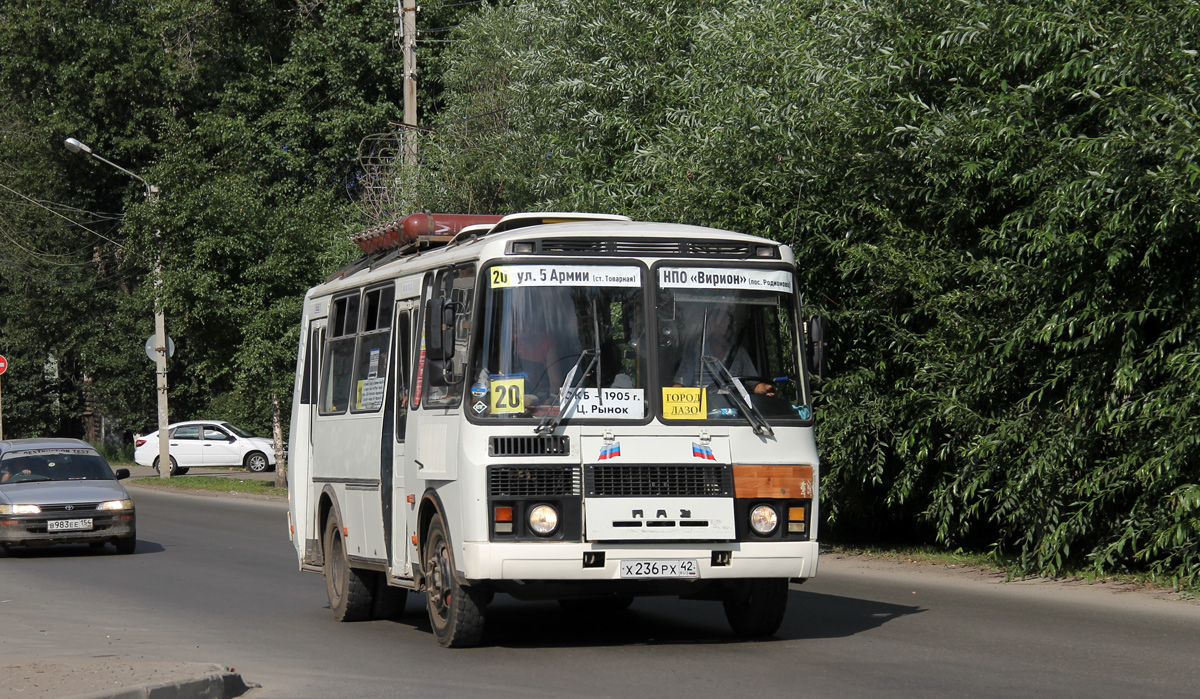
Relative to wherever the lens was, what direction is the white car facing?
facing to the right of the viewer

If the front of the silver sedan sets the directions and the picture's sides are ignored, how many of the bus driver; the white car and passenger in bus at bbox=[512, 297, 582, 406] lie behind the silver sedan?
1

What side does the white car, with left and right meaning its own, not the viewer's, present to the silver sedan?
right

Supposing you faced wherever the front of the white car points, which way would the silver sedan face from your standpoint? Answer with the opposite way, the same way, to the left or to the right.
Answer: to the right

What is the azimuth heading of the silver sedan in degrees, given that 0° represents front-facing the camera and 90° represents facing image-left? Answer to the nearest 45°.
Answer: approximately 0°

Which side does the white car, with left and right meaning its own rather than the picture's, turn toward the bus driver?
right

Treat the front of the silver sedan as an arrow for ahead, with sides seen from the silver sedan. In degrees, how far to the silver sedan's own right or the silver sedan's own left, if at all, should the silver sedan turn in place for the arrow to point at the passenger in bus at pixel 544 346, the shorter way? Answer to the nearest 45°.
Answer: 0° — it already faces them

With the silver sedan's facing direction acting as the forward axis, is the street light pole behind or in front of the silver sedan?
behind
